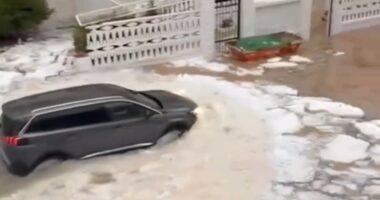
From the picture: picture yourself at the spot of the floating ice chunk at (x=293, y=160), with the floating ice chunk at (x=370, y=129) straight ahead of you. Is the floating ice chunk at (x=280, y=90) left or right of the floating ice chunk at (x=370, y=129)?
left

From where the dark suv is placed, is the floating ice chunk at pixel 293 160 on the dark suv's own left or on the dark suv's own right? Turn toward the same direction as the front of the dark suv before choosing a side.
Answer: on the dark suv's own right

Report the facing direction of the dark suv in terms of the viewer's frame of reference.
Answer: facing away from the viewer and to the right of the viewer

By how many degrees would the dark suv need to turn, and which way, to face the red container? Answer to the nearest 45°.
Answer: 0° — it already faces it

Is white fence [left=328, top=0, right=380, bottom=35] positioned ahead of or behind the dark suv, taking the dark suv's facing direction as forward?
ahead

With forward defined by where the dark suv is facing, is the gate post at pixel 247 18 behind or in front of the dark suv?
in front

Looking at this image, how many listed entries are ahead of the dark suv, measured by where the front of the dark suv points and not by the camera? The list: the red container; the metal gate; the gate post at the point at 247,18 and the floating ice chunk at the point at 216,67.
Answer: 4

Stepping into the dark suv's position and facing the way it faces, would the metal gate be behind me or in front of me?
in front
